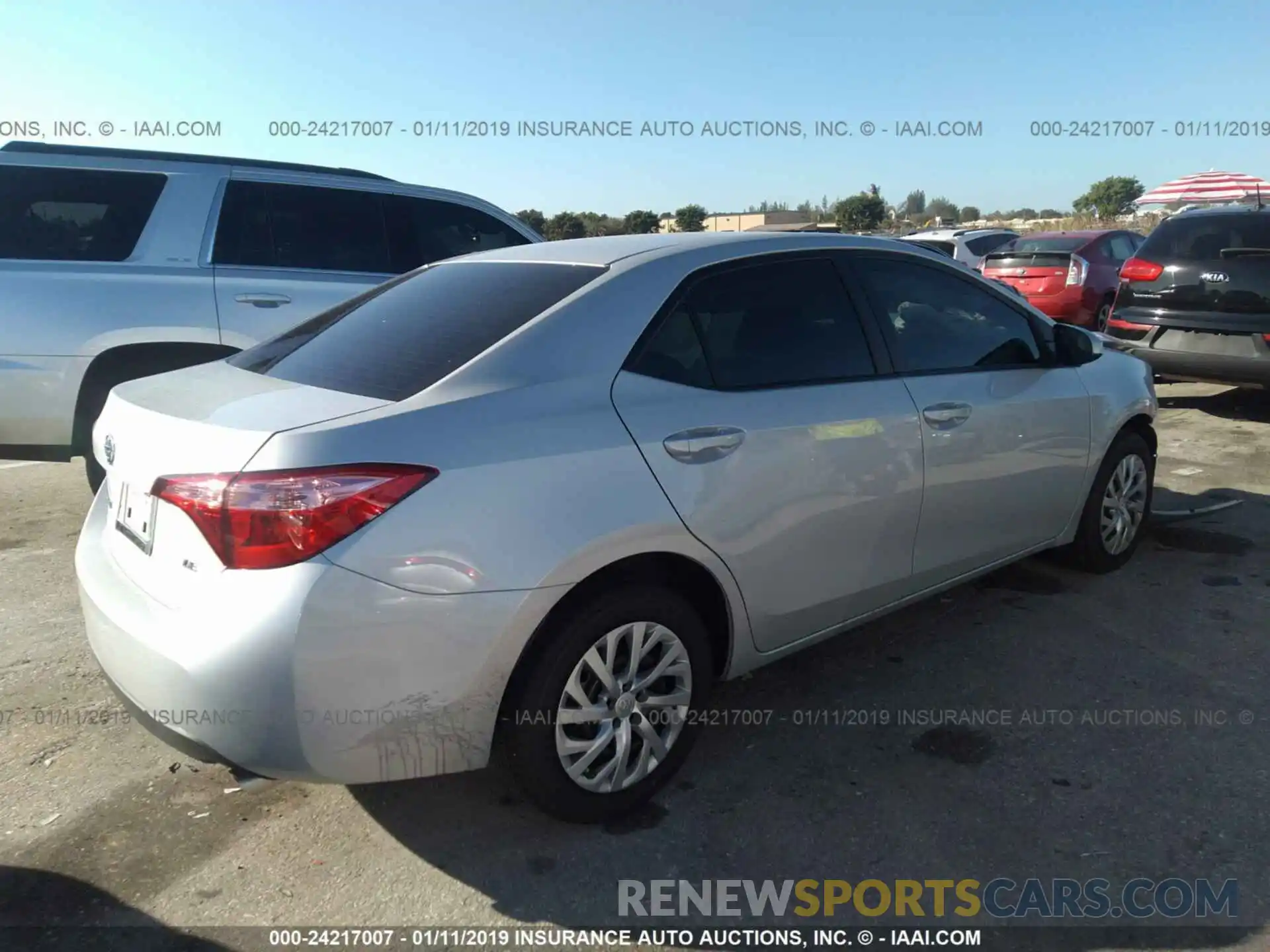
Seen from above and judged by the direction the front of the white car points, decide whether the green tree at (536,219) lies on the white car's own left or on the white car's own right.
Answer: on the white car's own left

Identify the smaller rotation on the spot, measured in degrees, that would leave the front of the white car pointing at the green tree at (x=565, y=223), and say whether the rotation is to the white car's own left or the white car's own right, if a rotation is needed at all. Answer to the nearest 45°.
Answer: approximately 90° to the white car's own left

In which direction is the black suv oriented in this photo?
away from the camera

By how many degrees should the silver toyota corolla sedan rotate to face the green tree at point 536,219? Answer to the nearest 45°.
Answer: approximately 45° to its left

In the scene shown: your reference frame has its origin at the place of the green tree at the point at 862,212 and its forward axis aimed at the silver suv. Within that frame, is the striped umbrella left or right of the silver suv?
left

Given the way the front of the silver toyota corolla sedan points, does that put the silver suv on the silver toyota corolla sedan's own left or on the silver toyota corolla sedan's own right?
on the silver toyota corolla sedan's own left

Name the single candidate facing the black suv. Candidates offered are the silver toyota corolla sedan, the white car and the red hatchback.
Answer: the silver toyota corolla sedan

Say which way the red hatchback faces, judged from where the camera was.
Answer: facing away from the viewer and to the right of the viewer

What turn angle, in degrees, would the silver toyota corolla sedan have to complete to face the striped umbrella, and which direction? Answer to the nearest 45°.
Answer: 0° — it already faces it

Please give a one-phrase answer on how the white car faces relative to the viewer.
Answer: facing away from the viewer and to the right of the viewer

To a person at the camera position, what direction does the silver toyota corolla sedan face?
facing away from the viewer and to the right of the viewer
